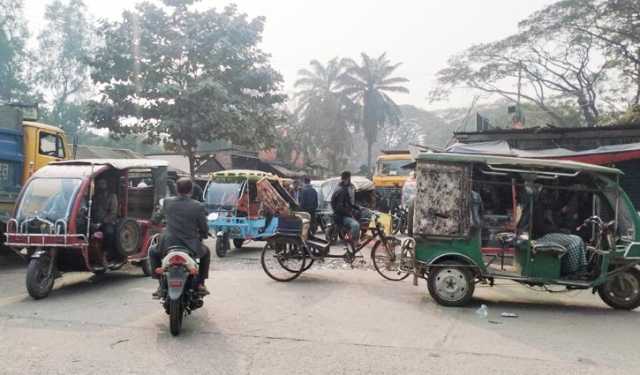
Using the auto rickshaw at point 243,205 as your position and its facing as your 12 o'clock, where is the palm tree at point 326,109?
The palm tree is roughly at 5 o'clock from the auto rickshaw.

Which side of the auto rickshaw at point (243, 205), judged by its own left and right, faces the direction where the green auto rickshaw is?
left

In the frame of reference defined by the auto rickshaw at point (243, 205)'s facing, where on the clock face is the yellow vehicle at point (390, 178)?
The yellow vehicle is roughly at 6 o'clock from the auto rickshaw.

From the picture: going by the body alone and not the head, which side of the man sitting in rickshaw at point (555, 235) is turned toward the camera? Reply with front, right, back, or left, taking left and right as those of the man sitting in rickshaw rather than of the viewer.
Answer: right

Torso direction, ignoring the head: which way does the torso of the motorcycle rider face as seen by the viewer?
away from the camera

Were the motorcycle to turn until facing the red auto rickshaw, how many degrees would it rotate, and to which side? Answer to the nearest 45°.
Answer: approximately 45° to its left

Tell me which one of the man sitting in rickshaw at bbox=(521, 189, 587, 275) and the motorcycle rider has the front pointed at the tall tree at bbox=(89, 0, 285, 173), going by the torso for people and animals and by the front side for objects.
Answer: the motorcycle rider

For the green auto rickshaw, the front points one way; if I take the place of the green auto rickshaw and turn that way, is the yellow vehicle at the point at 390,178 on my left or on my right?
on my left

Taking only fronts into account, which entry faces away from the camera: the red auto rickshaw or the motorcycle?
the motorcycle

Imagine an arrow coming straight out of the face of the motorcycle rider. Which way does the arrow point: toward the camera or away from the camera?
away from the camera

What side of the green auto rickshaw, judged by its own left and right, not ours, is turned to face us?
right

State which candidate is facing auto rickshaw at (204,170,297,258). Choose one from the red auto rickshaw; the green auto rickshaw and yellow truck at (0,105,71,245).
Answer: the yellow truck

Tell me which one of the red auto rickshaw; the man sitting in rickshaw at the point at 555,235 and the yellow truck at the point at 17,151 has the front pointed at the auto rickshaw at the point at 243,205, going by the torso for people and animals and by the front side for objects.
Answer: the yellow truck

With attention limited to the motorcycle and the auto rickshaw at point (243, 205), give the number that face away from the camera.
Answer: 1

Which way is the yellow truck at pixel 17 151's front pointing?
to the viewer's right

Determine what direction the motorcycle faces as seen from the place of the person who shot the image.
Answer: facing away from the viewer

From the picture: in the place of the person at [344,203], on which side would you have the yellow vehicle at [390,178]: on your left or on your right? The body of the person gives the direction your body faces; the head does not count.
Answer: on your left
